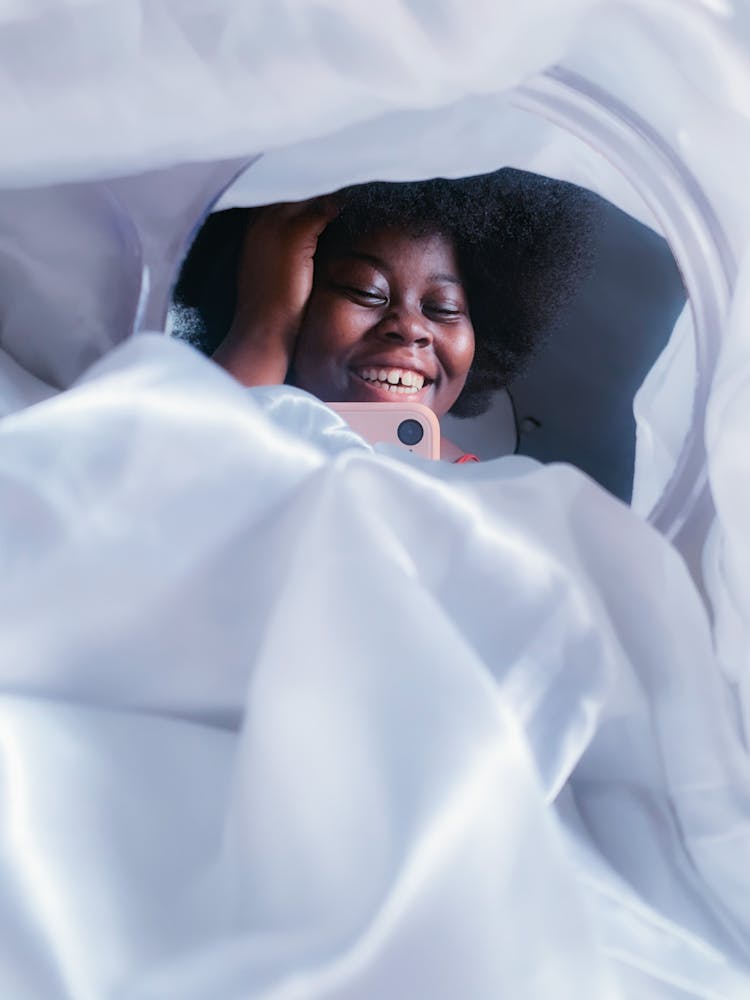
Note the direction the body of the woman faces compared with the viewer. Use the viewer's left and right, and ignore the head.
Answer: facing the viewer

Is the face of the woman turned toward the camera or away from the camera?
toward the camera
